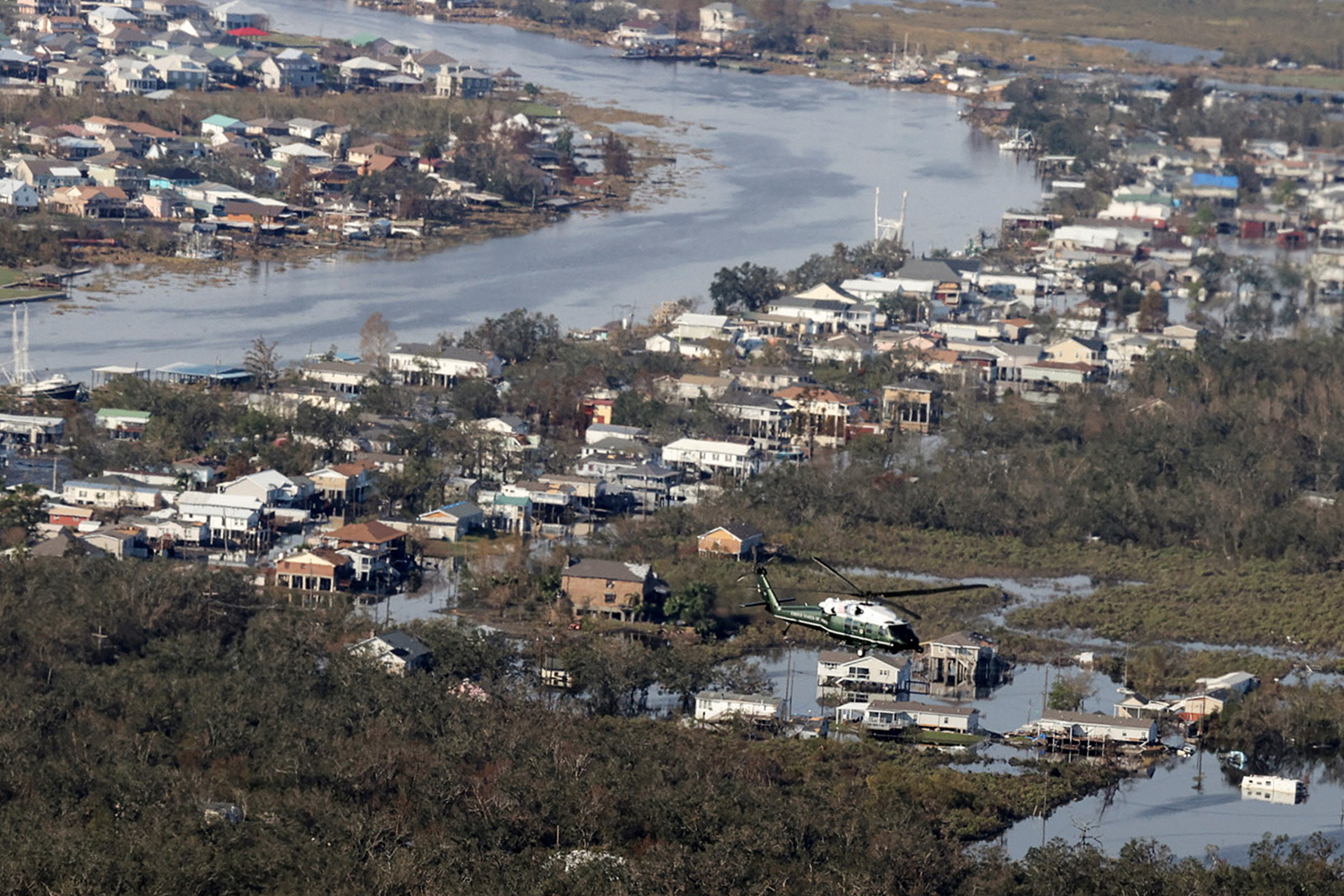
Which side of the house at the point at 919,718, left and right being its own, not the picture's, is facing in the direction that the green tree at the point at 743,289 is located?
back

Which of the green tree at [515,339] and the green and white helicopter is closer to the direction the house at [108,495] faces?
the green and white helicopter

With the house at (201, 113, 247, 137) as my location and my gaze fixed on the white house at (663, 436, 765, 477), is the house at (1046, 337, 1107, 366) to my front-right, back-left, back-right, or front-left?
front-left

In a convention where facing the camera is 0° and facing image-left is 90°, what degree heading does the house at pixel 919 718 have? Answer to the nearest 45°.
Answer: approximately 0°

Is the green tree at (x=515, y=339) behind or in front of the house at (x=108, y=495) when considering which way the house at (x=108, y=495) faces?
behind

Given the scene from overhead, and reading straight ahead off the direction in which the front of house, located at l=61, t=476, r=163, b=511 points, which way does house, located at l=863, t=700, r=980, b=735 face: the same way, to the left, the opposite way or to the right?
the same way

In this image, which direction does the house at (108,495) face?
toward the camera

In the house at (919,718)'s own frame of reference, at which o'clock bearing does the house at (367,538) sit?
the house at (367,538) is roughly at 4 o'clock from the house at (919,718).

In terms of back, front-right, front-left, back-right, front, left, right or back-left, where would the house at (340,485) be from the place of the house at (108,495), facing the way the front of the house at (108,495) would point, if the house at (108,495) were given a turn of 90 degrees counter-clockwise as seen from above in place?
front

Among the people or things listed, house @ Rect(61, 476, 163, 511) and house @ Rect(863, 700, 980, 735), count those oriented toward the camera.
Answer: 2

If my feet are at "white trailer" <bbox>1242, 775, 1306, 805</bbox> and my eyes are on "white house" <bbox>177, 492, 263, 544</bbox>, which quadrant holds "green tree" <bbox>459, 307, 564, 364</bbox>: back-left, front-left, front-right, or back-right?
front-right

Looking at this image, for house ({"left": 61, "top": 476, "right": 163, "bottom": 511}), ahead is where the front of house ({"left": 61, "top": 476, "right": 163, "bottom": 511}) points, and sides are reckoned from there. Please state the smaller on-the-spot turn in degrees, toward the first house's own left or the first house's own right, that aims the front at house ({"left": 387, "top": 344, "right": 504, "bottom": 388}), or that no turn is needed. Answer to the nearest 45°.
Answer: approximately 135° to the first house's own left

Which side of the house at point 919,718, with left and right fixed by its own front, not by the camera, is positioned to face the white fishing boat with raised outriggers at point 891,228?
back

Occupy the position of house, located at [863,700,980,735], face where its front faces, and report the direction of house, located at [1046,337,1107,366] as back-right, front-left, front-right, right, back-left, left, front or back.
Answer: back
